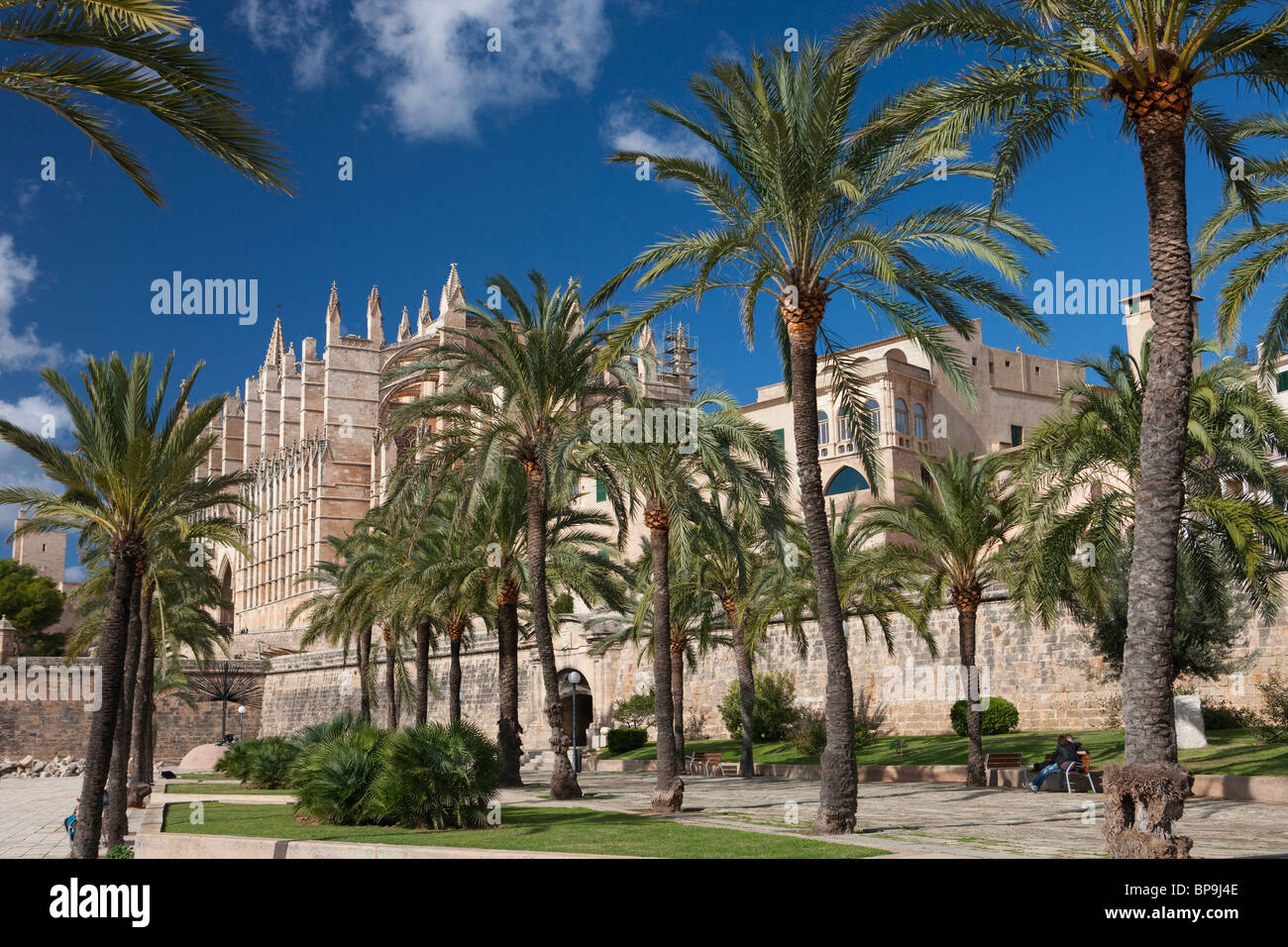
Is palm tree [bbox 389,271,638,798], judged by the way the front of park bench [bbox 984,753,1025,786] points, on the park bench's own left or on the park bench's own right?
on the park bench's own right

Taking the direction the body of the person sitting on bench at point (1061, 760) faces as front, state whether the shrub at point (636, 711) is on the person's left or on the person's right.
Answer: on the person's right

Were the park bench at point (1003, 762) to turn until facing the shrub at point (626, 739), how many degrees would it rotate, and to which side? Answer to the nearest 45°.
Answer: approximately 135° to its right

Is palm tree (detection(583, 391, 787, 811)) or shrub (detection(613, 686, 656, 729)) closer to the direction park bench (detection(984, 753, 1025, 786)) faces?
the palm tree

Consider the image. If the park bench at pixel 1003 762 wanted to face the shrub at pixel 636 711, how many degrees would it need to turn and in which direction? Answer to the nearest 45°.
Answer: approximately 135° to its right

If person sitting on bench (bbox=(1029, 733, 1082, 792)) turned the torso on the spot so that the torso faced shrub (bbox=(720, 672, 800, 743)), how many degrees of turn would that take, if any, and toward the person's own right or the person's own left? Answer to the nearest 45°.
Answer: approximately 90° to the person's own right

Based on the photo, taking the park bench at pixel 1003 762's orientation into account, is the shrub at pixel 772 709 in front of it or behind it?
behind

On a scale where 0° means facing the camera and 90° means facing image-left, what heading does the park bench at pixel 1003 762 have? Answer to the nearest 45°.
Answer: approximately 0°

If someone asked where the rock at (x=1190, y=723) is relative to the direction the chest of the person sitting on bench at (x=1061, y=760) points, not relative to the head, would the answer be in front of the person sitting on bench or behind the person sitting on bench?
behind

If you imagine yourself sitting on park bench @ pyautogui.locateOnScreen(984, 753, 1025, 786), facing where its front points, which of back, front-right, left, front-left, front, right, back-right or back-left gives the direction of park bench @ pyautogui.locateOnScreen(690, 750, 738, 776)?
back-right

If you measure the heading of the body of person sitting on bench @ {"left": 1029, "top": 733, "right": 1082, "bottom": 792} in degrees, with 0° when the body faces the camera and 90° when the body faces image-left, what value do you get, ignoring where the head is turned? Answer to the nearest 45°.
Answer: approximately 45°
